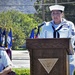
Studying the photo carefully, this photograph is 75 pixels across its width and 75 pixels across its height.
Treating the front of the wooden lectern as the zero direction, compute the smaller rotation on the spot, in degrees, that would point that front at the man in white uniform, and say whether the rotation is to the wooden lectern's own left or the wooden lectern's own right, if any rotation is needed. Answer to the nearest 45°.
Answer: approximately 180°

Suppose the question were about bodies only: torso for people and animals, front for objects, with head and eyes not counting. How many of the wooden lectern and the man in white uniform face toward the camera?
2

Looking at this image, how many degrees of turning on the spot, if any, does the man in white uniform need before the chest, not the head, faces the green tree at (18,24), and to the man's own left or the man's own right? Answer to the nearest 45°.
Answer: approximately 180°

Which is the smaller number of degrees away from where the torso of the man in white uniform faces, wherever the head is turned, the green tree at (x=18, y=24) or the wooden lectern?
the wooden lectern

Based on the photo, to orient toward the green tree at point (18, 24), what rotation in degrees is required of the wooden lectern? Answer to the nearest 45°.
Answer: approximately 180°

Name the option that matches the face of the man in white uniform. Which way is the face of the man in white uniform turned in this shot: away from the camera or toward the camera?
toward the camera

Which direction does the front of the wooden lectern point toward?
toward the camera

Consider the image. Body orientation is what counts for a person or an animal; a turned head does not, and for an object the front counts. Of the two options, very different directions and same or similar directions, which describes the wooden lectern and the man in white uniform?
same or similar directions

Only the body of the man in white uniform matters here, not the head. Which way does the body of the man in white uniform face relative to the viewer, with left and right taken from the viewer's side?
facing the viewer

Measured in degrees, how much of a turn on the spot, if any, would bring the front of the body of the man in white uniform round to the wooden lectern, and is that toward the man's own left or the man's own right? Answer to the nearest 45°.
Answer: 0° — they already face it
